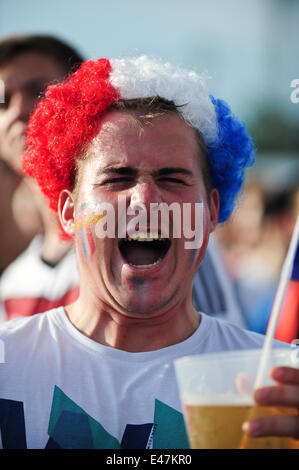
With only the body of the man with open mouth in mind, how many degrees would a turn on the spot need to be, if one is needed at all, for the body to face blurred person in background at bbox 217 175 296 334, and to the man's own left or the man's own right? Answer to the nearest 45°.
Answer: approximately 180°

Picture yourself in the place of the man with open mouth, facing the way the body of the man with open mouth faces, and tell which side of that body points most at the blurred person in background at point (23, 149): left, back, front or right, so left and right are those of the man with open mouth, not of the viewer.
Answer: back

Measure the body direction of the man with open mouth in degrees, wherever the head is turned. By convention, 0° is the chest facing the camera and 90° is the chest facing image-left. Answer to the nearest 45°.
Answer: approximately 0°
